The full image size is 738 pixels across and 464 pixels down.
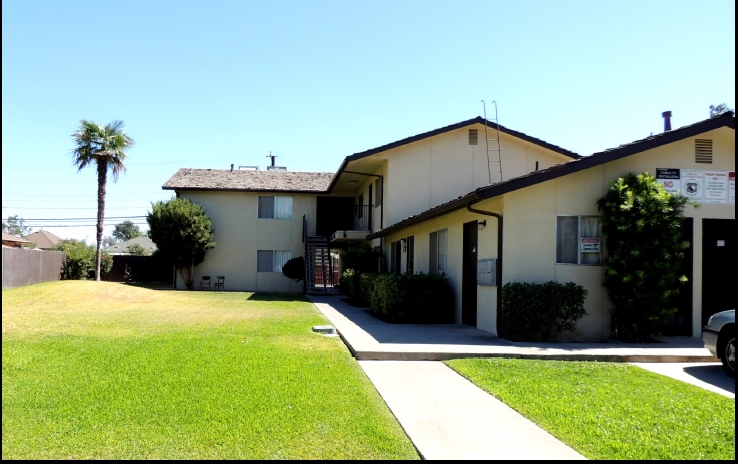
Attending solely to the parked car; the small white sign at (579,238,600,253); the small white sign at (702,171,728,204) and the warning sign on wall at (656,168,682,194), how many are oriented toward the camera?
3

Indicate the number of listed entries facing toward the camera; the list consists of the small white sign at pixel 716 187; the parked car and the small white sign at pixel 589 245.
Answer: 2

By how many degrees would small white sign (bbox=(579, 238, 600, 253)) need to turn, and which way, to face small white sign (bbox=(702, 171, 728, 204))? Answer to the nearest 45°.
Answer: approximately 135° to its left

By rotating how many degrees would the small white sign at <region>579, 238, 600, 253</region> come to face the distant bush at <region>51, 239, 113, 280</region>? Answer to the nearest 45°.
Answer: approximately 135° to its right

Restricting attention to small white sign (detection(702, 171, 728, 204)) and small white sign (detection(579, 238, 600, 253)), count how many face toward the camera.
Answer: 2

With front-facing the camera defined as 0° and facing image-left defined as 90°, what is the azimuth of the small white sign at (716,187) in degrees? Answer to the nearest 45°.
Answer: approximately 0°

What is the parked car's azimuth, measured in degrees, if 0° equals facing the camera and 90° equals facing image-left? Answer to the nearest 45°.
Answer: approximately 135°

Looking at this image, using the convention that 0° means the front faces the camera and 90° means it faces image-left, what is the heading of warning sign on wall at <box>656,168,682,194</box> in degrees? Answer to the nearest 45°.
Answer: approximately 0°

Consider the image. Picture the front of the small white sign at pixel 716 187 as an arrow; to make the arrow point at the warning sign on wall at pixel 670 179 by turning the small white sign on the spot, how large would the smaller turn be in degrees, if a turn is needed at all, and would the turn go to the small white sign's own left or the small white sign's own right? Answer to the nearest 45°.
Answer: approximately 45° to the small white sign's own right
